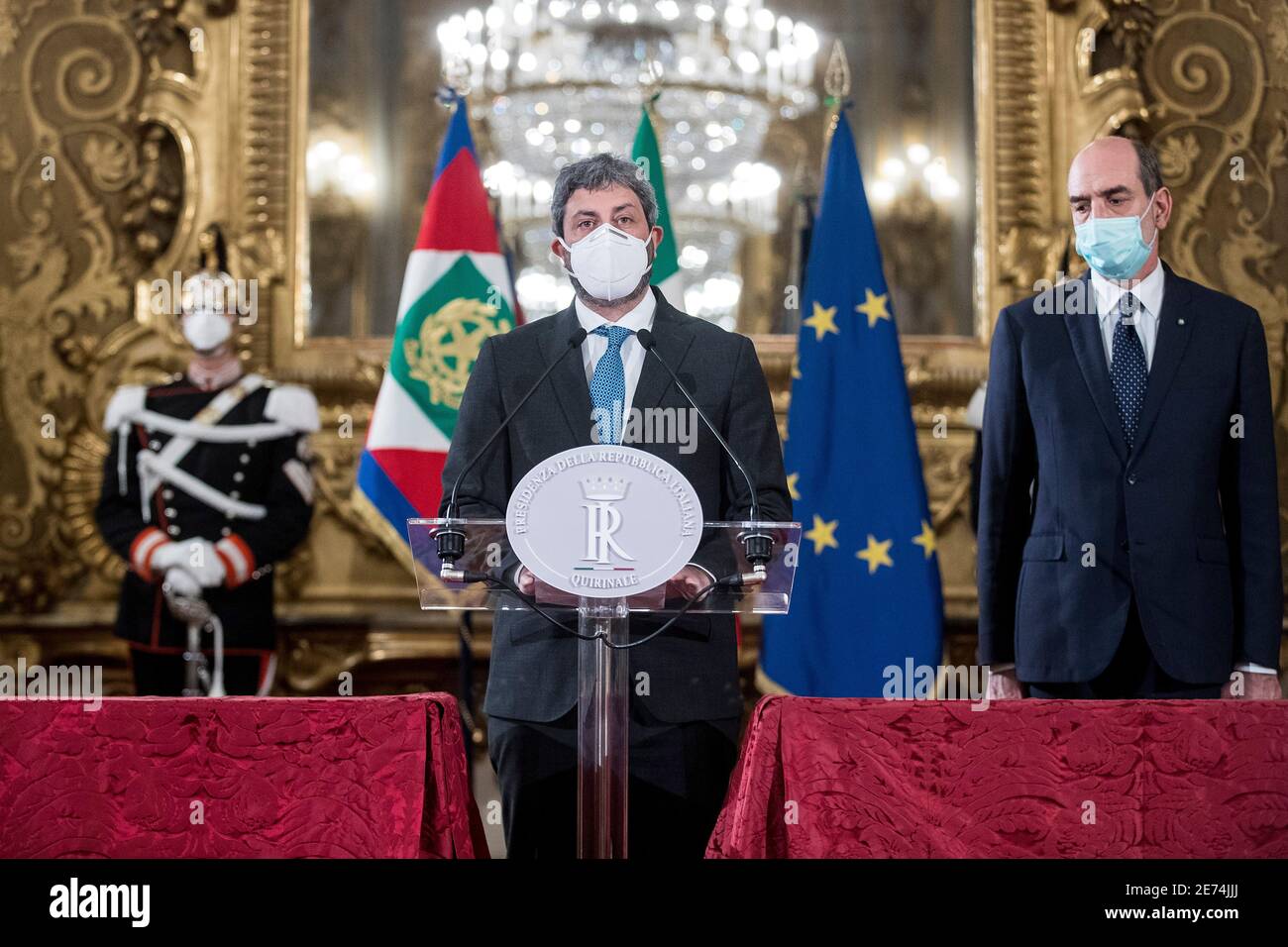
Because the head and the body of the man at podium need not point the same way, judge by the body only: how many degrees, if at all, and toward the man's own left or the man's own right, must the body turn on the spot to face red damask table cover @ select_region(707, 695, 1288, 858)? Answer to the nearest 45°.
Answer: approximately 45° to the man's own left

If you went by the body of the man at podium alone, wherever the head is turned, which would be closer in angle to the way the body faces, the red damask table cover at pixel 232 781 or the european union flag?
the red damask table cover

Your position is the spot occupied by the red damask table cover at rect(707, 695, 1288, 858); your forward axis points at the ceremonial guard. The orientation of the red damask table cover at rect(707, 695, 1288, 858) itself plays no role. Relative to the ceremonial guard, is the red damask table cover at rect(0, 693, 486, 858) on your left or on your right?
left

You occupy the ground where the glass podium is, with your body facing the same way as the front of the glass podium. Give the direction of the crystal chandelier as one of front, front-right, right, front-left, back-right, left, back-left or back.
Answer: back

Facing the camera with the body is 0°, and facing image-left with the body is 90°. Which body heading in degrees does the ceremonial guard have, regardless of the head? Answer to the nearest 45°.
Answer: approximately 0°

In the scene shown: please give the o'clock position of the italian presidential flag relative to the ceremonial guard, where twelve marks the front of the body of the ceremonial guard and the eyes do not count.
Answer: The italian presidential flag is roughly at 9 o'clock from the ceremonial guard.
